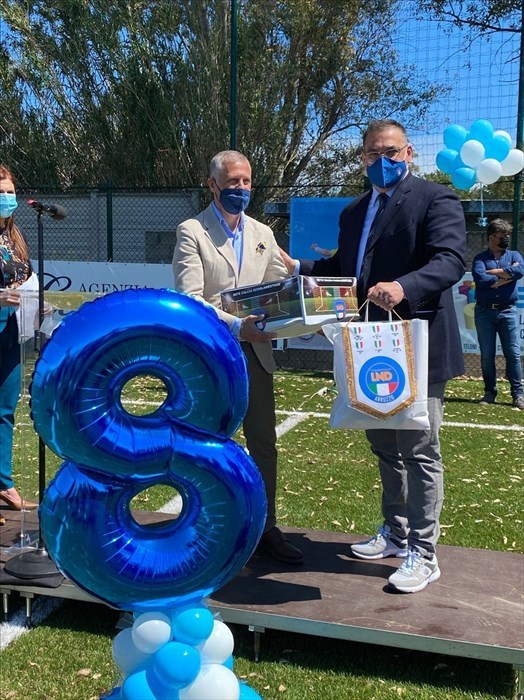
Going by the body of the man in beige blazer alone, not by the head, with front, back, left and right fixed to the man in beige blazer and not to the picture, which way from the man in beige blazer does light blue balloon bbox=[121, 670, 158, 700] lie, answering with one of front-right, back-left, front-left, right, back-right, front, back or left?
front-right

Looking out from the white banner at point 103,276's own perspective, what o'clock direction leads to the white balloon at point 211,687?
The white balloon is roughly at 12 o'clock from the white banner.

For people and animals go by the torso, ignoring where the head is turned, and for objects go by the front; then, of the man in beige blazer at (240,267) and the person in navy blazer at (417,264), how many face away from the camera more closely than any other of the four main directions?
0

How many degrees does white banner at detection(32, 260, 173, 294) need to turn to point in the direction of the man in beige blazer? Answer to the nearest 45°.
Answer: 0° — it already faces them

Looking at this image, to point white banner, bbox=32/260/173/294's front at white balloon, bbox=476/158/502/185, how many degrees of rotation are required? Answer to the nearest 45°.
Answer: approximately 45° to its left

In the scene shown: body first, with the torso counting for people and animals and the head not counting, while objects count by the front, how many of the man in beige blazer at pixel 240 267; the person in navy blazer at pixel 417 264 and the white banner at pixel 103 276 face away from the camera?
0

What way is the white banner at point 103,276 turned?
toward the camera

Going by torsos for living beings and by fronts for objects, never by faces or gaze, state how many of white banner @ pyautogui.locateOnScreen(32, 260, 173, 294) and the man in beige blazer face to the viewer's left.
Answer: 0

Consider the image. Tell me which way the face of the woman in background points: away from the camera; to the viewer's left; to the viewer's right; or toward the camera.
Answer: toward the camera

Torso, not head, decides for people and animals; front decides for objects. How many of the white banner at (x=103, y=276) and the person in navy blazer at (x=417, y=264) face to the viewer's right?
0

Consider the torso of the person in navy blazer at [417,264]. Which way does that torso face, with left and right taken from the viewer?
facing the viewer and to the left of the viewer

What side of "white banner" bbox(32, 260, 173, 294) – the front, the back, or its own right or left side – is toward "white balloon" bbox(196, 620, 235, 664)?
front

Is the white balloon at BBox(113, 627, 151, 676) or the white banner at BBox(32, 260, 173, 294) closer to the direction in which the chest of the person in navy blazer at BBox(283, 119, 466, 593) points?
the white balloon

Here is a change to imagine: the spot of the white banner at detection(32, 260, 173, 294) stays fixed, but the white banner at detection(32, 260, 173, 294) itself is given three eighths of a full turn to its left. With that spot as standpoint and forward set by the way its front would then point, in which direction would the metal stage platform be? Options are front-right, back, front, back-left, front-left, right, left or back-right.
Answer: back-right

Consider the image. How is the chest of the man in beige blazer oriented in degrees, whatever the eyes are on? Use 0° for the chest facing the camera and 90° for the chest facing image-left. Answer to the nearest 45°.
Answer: approximately 315°
